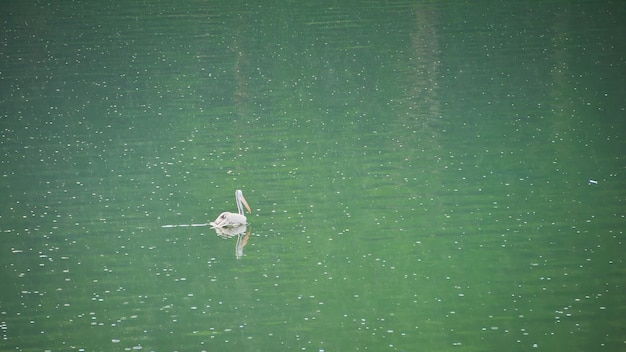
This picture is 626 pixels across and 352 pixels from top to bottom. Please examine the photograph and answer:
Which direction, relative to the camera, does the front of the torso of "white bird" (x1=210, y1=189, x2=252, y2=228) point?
to the viewer's right
